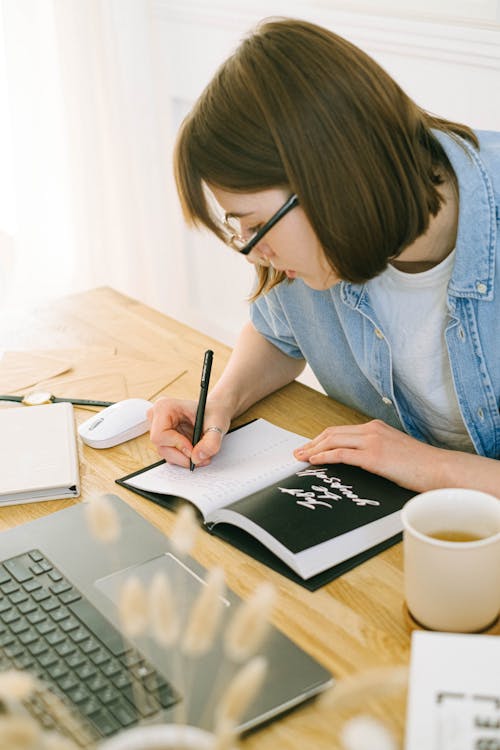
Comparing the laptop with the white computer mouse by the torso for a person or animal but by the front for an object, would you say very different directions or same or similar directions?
very different directions

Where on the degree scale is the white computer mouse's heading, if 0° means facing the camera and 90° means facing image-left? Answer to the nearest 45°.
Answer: approximately 45°

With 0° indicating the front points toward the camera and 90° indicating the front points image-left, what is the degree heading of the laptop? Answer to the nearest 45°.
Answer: approximately 225°

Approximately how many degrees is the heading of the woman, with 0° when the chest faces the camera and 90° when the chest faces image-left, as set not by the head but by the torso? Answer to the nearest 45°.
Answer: approximately 45°

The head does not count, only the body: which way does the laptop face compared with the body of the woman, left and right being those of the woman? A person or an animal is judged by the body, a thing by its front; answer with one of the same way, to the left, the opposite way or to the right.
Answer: the opposite way

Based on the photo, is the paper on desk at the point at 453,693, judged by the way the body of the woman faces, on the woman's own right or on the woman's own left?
on the woman's own left
